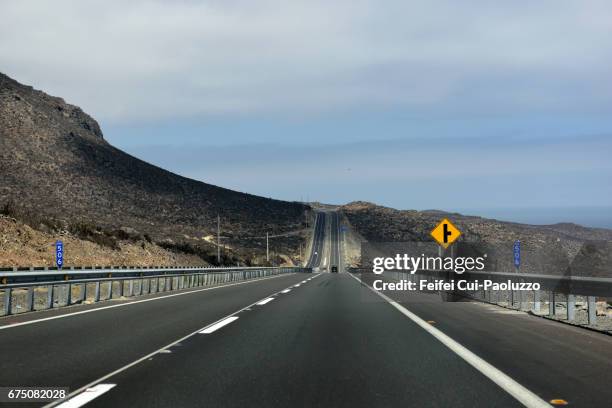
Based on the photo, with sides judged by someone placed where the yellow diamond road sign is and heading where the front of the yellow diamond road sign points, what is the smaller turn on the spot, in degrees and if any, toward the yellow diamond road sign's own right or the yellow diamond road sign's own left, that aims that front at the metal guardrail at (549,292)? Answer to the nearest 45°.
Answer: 0° — it already faces it

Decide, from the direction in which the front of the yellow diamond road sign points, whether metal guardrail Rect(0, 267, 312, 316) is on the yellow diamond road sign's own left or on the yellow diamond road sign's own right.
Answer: on the yellow diamond road sign's own right

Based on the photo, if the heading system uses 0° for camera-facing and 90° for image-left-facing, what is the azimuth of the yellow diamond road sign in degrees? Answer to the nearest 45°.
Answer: approximately 0°
